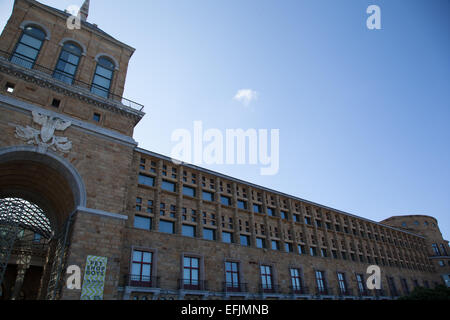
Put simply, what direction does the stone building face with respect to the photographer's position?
facing the viewer and to the right of the viewer
